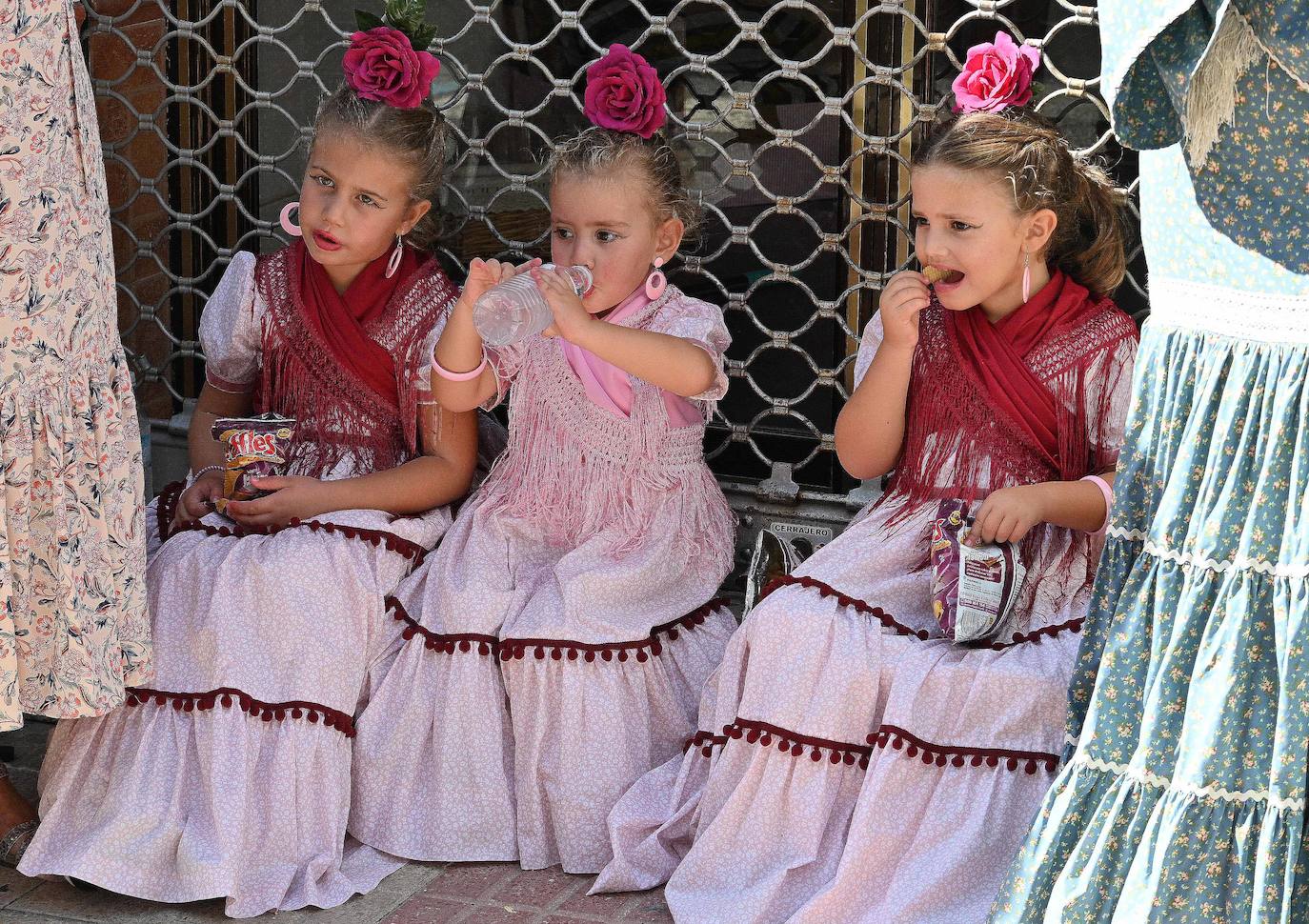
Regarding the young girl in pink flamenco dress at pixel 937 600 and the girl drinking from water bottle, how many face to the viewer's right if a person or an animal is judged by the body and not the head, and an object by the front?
0

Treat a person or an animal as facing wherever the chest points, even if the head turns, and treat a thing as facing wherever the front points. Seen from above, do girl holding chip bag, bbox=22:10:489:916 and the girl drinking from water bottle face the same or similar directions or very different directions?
same or similar directions

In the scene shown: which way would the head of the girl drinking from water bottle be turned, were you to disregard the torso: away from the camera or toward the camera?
toward the camera

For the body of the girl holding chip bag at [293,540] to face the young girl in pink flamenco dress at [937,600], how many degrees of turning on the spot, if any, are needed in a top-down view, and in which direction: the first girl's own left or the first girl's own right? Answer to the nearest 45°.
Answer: approximately 90° to the first girl's own left

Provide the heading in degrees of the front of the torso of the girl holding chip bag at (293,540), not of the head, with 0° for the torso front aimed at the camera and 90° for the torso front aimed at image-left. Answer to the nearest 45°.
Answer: approximately 45°

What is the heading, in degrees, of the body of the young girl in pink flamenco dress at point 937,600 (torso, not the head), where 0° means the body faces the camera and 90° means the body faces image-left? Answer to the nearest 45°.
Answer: approximately 45°

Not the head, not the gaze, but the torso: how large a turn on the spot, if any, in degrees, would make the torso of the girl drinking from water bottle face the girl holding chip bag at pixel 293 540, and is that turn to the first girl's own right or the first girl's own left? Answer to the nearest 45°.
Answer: approximately 45° to the first girl's own right

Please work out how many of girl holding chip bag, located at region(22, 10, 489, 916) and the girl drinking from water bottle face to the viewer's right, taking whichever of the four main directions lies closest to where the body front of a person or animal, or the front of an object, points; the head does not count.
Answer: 0

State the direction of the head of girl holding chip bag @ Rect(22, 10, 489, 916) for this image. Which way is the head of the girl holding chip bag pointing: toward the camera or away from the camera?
toward the camera

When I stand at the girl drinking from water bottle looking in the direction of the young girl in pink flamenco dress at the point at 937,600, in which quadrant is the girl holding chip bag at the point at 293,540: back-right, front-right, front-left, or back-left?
back-right

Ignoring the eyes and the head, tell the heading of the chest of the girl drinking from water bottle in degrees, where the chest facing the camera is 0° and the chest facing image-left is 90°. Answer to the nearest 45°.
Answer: approximately 45°

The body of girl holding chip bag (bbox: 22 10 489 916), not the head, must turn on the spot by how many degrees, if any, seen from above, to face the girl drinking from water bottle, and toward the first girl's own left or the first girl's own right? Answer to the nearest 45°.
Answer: approximately 135° to the first girl's own left

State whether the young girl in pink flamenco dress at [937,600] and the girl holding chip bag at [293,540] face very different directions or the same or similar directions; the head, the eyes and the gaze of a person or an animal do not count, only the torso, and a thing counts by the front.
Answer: same or similar directions

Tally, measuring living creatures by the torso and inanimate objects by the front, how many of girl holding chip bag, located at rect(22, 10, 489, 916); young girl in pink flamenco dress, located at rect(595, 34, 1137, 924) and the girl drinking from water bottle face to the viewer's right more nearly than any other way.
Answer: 0

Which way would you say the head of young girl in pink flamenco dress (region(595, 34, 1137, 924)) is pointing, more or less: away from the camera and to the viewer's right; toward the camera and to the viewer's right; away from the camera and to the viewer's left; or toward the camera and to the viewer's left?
toward the camera and to the viewer's left

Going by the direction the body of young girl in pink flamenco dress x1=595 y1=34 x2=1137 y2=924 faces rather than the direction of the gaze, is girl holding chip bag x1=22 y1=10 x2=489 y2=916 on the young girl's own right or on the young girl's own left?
on the young girl's own right
